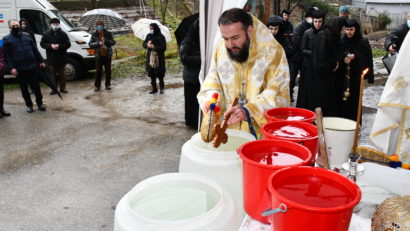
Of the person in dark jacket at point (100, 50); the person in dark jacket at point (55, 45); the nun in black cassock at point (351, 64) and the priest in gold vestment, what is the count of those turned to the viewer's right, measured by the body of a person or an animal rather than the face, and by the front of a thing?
0

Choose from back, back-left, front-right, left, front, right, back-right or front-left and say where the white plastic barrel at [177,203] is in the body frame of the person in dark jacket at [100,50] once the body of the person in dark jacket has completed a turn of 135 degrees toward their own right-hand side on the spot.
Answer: back-left

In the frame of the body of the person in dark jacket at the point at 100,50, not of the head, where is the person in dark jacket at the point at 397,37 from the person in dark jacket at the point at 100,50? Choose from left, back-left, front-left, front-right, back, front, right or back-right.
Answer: front-left

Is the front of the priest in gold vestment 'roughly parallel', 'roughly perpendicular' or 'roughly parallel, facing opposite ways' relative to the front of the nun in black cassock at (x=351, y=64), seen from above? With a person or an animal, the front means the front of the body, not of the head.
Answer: roughly parallel

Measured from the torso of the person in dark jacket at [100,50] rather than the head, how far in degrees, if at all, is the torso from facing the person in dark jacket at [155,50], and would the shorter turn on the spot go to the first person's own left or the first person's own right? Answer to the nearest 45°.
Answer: approximately 45° to the first person's own left

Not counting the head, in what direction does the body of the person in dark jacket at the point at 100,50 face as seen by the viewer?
toward the camera

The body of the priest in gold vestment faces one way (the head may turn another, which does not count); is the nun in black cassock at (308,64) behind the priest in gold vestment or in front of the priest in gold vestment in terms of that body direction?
behind

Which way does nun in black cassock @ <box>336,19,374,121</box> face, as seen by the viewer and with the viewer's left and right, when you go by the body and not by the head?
facing the viewer and to the left of the viewer

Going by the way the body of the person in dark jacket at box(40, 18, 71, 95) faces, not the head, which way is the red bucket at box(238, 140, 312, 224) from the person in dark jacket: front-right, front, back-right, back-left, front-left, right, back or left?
front

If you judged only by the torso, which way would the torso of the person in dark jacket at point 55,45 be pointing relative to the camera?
toward the camera

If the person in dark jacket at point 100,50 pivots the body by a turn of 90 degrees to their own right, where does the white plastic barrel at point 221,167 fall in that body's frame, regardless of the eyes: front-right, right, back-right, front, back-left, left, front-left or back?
left
